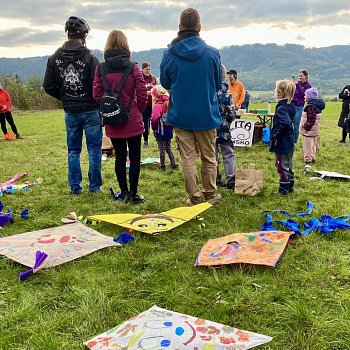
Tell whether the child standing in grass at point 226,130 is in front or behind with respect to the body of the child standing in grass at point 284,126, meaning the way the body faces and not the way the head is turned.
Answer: in front

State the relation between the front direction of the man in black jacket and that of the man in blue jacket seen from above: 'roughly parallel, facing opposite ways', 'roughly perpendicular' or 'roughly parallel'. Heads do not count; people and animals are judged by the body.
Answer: roughly parallel

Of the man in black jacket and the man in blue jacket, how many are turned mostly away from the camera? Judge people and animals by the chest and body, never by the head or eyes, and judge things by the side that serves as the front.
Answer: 2

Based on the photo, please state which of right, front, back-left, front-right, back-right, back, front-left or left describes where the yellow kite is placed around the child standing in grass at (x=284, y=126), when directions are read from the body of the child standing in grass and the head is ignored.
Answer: front-left

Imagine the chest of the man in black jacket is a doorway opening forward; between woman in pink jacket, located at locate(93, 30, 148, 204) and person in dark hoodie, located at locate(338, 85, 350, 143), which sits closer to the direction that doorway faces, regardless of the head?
the person in dark hoodie

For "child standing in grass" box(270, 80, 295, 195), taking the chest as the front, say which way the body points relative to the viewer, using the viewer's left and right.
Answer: facing to the left of the viewer

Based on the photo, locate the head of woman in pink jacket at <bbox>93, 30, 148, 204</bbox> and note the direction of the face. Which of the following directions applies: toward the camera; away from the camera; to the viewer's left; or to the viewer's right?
away from the camera

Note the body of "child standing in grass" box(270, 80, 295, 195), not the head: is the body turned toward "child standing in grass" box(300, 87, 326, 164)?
no

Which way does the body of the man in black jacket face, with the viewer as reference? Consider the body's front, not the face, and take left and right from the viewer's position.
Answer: facing away from the viewer

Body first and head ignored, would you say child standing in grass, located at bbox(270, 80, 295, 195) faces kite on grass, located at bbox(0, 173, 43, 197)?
yes

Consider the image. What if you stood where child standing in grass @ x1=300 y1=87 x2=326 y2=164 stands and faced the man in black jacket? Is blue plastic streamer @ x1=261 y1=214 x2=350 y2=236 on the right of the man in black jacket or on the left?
left

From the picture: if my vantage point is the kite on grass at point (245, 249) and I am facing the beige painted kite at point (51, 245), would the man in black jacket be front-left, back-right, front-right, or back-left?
front-right

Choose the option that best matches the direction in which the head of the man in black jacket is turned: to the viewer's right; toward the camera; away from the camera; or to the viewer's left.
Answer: away from the camera

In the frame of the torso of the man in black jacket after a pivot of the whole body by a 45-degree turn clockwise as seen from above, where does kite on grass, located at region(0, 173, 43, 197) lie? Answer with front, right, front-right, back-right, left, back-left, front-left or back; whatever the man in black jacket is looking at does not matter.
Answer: left

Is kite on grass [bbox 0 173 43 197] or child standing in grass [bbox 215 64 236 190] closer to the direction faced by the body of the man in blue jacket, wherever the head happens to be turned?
the child standing in grass

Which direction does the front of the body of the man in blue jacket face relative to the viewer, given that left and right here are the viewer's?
facing away from the viewer
